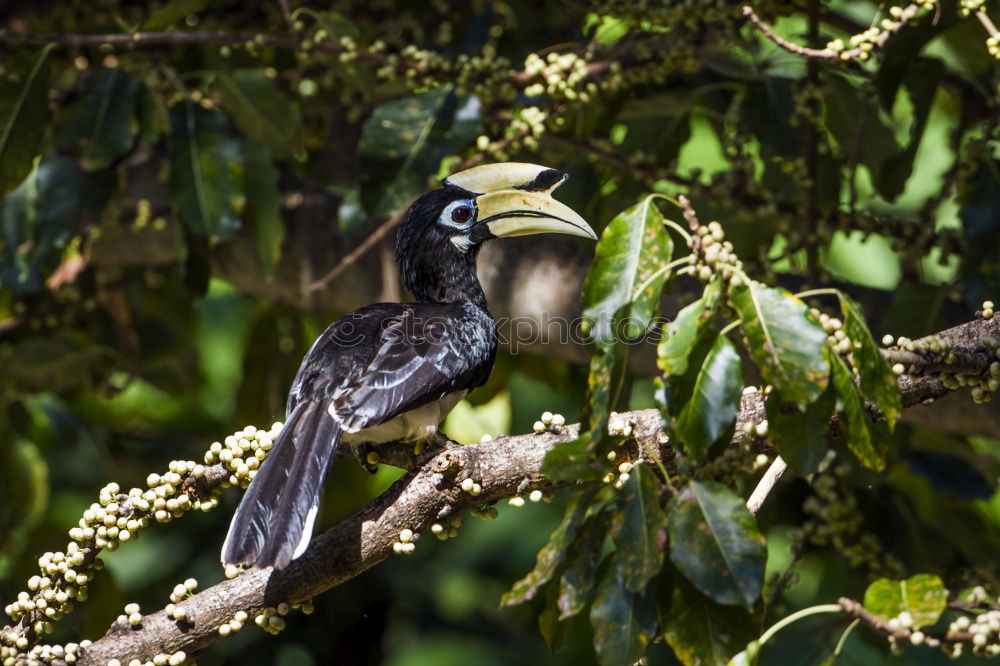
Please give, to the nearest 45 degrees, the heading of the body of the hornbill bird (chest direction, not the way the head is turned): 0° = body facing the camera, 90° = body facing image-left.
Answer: approximately 225°

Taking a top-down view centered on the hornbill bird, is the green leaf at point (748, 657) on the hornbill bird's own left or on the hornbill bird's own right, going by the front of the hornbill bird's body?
on the hornbill bird's own right
